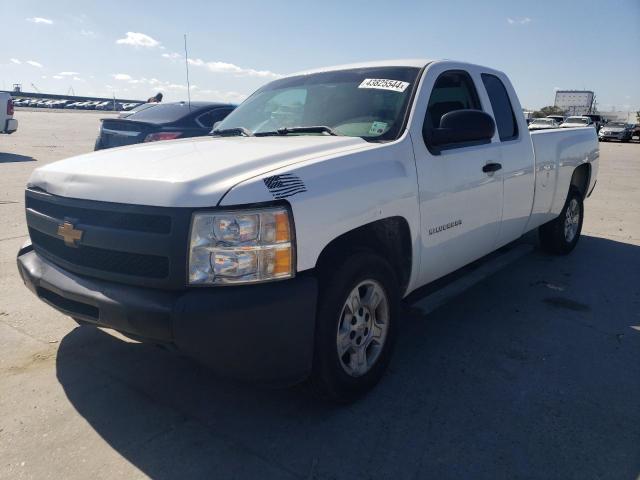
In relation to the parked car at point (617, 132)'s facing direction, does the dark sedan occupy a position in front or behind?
in front

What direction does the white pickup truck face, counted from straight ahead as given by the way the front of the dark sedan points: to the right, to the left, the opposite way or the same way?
the opposite way

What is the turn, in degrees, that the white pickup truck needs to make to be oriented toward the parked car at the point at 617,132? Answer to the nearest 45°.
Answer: approximately 180°

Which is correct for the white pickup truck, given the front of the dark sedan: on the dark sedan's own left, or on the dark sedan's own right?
on the dark sedan's own right

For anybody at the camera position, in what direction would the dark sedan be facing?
facing away from the viewer and to the right of the viewer

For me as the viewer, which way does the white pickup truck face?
facing the viewer and to the left of the viewer
